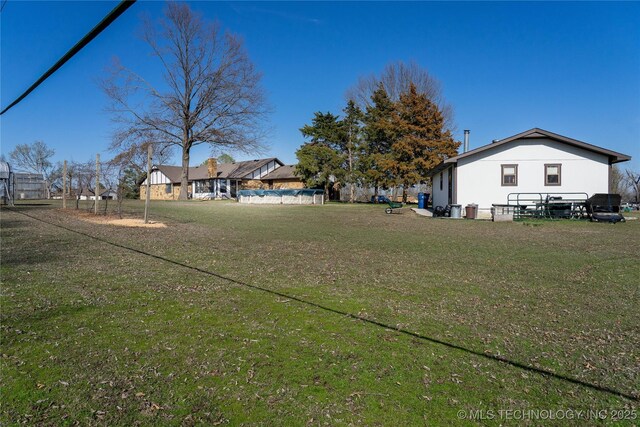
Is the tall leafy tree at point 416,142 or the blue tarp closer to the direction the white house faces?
the blue tarp
